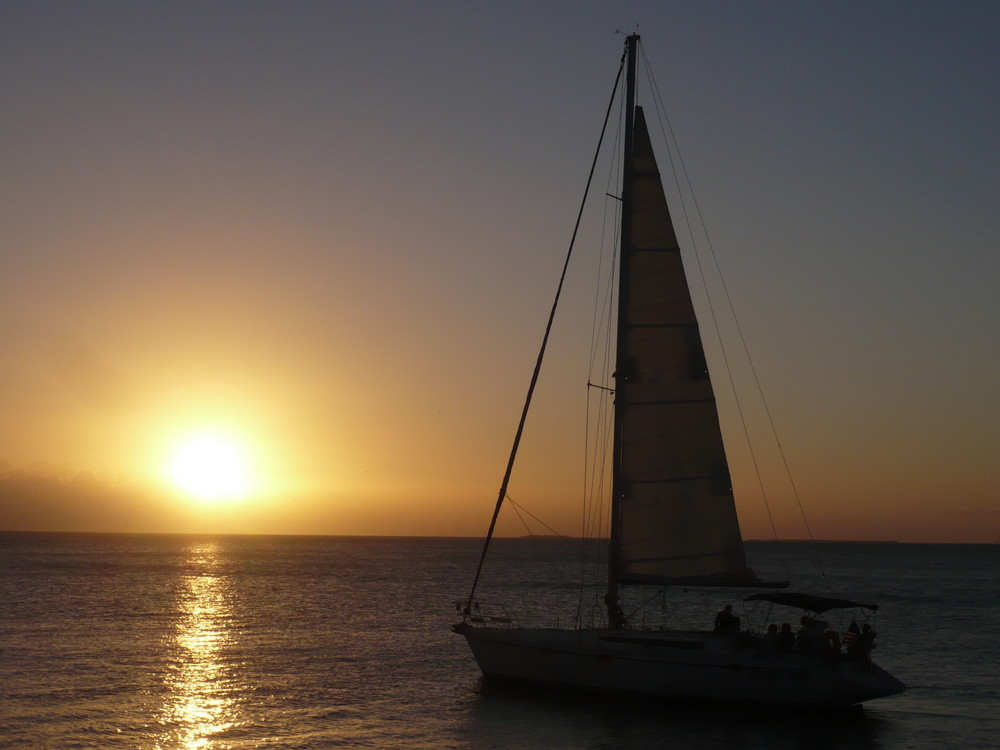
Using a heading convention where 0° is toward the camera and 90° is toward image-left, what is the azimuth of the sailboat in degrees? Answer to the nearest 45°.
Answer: approximately 90°
